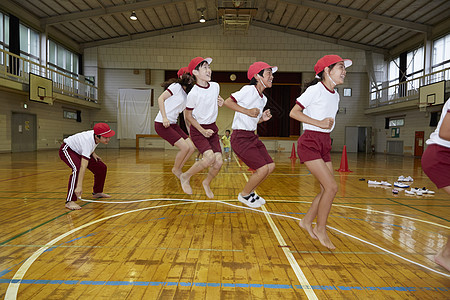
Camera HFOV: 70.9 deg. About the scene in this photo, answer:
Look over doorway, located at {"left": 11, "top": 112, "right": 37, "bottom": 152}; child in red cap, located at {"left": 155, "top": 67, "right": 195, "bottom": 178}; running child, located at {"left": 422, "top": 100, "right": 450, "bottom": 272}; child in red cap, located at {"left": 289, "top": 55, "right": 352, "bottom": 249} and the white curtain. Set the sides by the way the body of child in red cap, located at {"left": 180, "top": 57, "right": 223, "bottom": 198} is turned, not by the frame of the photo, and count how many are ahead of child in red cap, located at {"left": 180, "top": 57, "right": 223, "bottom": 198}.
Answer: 2

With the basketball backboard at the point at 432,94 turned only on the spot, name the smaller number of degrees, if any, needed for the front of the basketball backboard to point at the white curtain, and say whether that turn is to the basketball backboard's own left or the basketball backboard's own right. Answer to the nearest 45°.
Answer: approximately 45° to the basketball backboard's own right

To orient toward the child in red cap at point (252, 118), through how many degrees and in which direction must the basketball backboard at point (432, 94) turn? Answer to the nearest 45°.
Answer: approximately 45° to its left

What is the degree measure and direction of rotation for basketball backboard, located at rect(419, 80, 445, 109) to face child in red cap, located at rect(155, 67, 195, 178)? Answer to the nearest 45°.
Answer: approximately 45° to its left

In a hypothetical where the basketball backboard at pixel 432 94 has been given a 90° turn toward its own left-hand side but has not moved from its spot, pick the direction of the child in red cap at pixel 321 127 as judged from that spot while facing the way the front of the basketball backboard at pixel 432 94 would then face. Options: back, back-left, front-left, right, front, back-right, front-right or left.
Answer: front-right
